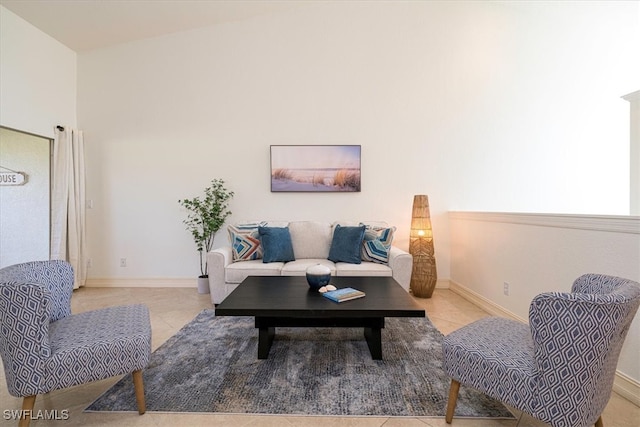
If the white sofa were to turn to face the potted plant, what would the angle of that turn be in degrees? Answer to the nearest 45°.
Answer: approximately 135° to its right

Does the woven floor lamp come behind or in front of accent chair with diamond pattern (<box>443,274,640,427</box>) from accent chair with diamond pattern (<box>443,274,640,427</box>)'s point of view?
in front

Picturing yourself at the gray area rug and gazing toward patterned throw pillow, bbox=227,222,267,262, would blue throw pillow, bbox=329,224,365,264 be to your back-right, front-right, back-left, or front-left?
front-right

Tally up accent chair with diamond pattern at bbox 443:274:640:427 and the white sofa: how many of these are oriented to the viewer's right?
0

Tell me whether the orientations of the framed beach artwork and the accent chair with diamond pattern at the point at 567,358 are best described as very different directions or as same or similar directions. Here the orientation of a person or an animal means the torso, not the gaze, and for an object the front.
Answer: very different directions

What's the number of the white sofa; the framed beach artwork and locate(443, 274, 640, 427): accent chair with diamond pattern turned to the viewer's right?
0

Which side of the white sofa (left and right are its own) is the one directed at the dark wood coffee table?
front

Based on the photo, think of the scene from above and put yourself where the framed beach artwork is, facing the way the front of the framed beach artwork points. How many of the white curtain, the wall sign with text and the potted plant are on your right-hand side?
3

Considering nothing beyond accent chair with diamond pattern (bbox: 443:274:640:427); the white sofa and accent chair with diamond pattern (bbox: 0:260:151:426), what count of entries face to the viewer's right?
1

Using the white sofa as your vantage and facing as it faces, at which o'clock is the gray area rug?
The gray area rug is roughly at 12 o'clock from the white sofa.

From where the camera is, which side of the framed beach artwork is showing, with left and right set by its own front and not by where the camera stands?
front

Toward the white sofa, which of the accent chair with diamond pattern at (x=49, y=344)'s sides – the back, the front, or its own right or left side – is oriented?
front

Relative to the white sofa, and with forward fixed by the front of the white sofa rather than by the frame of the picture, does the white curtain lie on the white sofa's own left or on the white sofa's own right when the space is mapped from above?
on the white sofa's own right

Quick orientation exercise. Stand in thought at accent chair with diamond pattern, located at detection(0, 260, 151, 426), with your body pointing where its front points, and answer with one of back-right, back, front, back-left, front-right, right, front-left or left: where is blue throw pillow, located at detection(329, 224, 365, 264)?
front

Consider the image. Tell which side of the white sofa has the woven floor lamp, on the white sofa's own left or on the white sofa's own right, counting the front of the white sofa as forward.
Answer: on the white sofa's own left

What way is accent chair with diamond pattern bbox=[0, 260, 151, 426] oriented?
to the viewer's right
